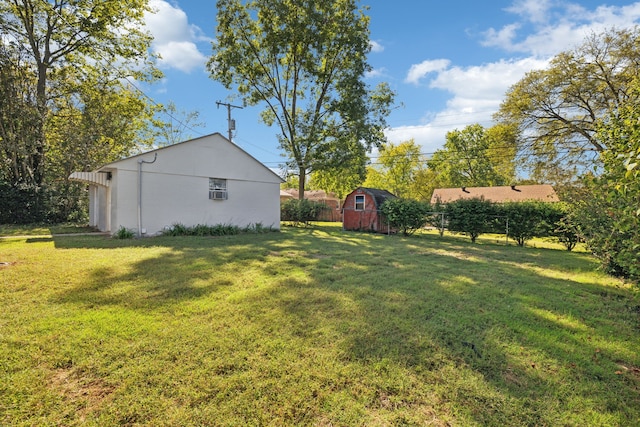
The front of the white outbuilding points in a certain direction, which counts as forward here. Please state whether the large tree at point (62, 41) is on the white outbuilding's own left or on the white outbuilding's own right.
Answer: on the white outbuilding's own right

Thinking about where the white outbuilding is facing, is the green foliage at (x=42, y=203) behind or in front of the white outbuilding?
in front

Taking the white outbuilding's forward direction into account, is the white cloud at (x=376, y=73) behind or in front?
behind

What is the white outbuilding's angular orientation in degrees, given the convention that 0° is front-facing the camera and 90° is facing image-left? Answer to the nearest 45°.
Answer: approximately 90°
